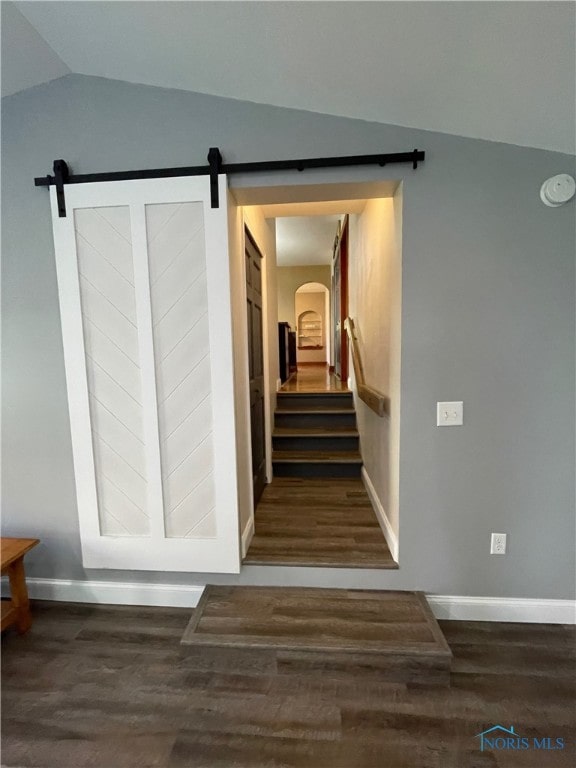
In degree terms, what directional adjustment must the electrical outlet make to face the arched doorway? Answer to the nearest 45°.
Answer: approximately 135° to its right

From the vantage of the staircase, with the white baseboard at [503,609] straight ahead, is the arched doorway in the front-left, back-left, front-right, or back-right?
back-left

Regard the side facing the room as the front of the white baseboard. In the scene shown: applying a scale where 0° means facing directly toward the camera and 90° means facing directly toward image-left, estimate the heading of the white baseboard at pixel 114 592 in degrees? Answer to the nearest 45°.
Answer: approximately 0°

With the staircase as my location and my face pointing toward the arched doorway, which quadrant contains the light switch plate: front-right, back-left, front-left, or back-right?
back-right

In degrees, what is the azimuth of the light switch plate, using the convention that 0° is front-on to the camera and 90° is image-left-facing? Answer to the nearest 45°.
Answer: approximately 0°

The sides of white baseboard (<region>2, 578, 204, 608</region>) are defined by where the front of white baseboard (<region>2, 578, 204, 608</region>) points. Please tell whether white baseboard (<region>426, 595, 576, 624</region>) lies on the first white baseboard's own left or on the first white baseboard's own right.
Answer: on the first white baseboard's own left
